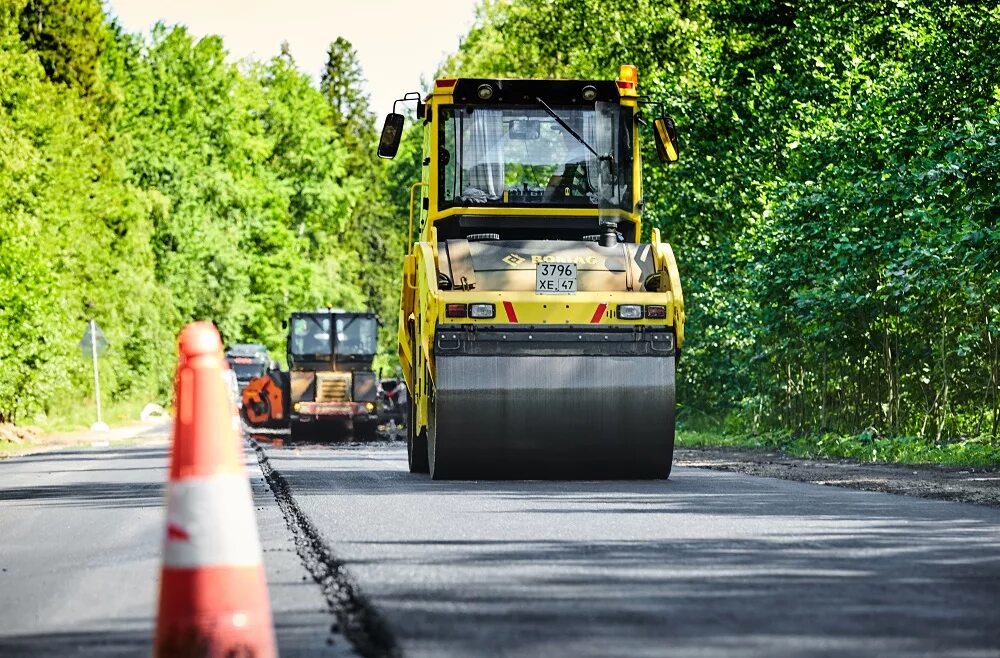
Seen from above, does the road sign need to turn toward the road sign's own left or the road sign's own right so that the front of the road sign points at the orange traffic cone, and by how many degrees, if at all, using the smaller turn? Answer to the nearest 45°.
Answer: approximately 180°

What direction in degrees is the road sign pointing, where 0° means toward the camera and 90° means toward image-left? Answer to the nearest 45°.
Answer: approximately 180°
